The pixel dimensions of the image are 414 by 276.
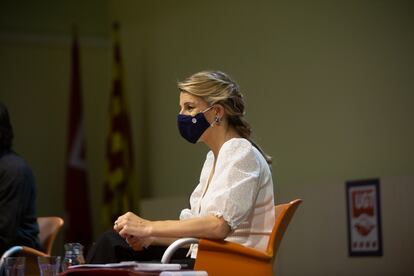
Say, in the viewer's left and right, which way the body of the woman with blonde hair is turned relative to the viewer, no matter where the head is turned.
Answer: facing to the left of the viewer

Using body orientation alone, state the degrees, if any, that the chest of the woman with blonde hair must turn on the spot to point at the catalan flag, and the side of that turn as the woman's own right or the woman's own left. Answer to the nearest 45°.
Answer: approximately 90° to the woman's own right

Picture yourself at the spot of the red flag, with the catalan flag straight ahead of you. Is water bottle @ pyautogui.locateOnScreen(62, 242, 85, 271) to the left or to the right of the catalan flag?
right

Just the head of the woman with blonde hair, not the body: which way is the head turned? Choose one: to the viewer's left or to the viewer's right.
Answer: to the viewer's left

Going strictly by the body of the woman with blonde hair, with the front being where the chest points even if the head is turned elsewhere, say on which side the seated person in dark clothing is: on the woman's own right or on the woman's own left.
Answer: on the woman's own right

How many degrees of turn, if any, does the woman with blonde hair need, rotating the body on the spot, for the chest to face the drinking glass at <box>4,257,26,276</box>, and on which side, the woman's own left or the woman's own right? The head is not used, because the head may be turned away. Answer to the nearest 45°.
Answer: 0° — they already face it

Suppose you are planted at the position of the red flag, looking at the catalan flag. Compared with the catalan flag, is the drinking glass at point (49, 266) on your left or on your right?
right

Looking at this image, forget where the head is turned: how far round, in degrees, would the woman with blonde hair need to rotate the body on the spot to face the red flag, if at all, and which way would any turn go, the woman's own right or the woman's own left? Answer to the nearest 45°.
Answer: approximately 90° to the woman's own right

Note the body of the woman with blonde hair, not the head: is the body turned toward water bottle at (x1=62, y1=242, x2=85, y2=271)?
yes

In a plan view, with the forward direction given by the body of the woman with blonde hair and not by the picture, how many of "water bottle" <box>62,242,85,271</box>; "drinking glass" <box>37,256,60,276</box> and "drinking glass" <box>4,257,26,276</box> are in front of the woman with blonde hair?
3

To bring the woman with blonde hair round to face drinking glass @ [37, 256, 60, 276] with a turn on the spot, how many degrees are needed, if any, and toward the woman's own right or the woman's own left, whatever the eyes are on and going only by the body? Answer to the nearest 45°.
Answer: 0° — they already face it

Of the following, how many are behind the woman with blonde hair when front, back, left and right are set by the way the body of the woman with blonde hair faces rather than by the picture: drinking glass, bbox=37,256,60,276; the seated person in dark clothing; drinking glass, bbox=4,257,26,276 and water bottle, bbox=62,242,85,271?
0

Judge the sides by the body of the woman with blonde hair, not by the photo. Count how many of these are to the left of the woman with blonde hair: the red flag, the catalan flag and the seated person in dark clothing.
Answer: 0
